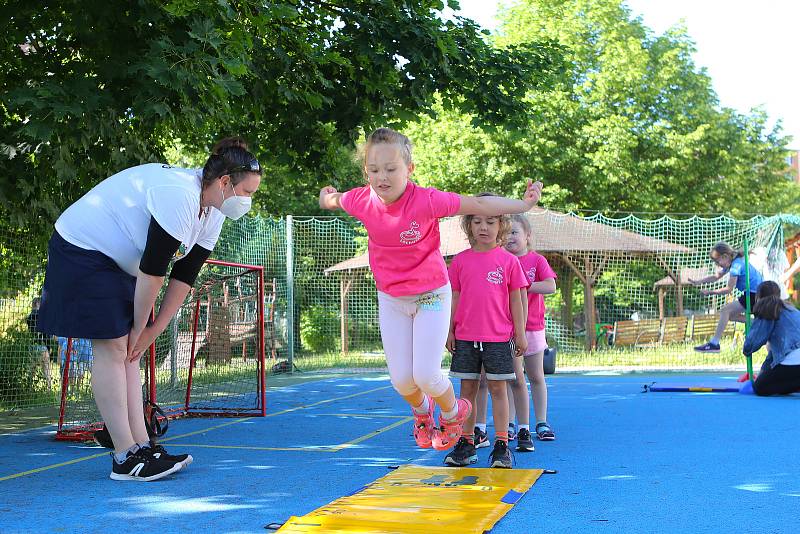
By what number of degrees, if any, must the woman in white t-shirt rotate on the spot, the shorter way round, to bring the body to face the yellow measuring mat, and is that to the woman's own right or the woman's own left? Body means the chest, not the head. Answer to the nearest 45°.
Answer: approximately 45° to the woman's own right

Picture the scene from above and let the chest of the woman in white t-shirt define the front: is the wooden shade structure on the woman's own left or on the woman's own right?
on the woman's own left

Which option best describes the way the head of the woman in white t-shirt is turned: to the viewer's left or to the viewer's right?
to the viewer's right

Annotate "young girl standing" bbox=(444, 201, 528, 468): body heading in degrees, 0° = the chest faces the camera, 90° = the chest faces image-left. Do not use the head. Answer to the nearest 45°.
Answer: approximately 0°

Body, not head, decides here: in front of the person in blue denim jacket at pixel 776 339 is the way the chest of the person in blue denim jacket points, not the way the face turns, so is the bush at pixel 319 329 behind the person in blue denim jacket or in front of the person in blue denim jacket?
in front

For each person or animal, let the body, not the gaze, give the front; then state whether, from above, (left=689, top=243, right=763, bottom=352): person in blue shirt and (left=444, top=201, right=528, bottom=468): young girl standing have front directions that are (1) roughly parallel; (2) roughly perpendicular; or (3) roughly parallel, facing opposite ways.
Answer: roughly perpendicular

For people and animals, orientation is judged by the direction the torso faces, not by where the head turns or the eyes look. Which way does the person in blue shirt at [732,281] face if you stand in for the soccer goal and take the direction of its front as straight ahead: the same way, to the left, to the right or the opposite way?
the opposite way

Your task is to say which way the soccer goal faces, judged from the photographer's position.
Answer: facing the viewer and to the right of the viewer

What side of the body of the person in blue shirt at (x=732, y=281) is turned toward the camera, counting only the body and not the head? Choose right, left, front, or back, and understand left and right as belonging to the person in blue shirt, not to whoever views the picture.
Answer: left

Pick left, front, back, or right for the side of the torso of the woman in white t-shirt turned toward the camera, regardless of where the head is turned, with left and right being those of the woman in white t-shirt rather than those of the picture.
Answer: right

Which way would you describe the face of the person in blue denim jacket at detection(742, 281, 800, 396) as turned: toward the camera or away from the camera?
away from the camera

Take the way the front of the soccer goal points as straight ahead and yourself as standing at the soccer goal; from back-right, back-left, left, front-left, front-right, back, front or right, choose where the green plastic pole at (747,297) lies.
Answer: front-left

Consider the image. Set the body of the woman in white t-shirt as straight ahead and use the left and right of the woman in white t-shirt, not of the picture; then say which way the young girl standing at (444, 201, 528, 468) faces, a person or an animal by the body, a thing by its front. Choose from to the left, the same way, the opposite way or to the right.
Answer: to the right

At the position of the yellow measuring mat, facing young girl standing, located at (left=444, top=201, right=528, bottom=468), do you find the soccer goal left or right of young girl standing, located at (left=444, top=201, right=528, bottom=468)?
left
